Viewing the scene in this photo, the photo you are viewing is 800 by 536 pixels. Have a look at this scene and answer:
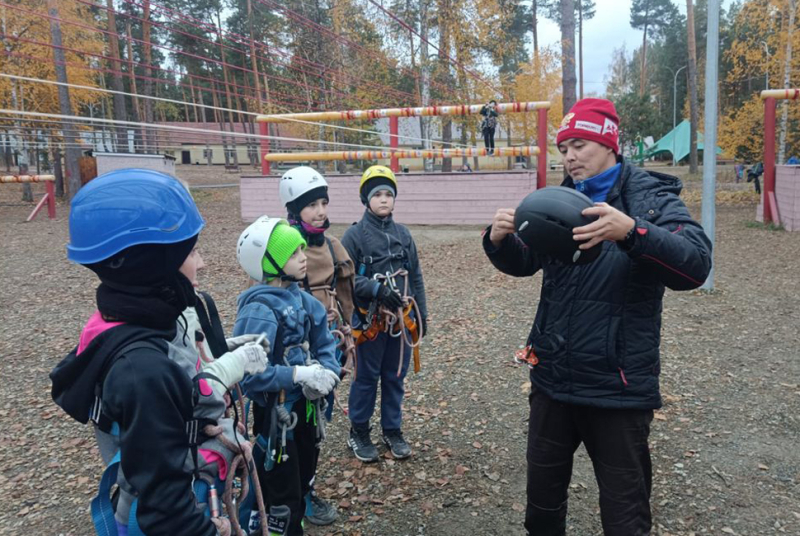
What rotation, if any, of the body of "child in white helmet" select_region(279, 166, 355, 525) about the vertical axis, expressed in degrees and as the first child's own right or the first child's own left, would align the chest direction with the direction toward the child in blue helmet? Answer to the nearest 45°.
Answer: approximately 45° to the first child's own right

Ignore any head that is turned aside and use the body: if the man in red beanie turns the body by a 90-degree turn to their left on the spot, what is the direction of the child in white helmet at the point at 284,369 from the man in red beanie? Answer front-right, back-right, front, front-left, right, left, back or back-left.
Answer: back-right

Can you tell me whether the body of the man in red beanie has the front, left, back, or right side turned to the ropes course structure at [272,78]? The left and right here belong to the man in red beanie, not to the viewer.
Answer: right

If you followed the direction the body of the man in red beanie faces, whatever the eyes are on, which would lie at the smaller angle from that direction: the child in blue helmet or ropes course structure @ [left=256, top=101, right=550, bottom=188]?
the child in blue helmet

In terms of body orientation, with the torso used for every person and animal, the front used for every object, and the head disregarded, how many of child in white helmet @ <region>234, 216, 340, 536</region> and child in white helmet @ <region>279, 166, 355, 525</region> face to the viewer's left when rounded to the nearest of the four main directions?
0

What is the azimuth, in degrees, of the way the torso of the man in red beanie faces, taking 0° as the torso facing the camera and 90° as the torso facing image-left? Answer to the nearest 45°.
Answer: approximately 45°

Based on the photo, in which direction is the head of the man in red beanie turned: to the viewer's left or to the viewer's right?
to the viewer's left

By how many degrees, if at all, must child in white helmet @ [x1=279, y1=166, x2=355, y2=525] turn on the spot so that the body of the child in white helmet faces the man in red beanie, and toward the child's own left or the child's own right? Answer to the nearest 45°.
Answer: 0° — they already face them

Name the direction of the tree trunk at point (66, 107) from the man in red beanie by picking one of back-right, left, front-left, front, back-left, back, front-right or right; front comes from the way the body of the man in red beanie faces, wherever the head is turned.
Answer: right

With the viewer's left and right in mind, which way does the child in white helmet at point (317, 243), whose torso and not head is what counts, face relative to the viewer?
facing the viewer and to the right of the viewer

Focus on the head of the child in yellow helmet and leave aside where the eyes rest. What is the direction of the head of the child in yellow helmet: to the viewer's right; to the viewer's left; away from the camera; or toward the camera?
toward the camera

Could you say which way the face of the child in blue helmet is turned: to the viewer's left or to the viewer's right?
to the viewer's right

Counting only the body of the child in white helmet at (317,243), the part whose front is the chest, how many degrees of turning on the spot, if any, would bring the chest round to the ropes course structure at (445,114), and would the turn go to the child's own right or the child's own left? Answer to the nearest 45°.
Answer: approximately 135° to the child's own left
